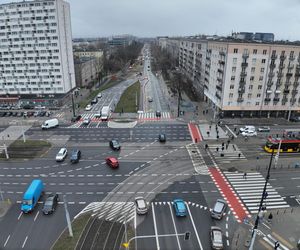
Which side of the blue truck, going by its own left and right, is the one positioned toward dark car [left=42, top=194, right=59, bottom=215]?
left

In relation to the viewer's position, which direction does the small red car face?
facing the viewer and to the right of the viewer

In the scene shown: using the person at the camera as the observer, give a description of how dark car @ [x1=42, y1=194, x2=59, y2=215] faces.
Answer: facing the viewer and to the left of the viewer

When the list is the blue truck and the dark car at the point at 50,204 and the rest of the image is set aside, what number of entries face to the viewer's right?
0

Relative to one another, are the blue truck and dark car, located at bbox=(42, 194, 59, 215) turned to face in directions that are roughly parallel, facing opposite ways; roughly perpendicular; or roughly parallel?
roughly parallel

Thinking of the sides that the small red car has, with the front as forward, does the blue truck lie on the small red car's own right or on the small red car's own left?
on the small red car's own right
